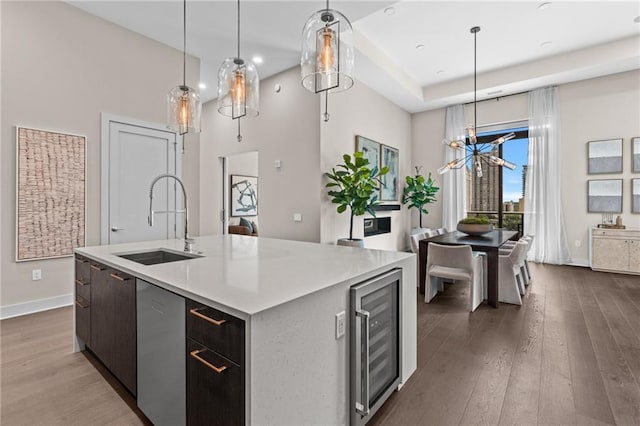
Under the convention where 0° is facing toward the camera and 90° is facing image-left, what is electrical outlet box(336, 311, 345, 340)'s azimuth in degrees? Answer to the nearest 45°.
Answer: approximately 315°

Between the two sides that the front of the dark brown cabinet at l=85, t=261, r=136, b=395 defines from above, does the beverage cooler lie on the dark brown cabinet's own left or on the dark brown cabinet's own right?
on the dark brown cabinet's own left

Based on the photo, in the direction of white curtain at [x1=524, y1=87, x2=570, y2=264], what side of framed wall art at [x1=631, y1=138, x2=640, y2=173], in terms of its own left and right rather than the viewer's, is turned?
right

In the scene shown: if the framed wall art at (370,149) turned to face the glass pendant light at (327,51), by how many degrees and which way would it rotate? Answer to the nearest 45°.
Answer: approximately 45° to its right

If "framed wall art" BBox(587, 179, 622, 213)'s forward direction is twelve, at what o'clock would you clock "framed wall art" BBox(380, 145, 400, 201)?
"framed wall art" BBox(380, 145, 400, 201) is roughly at 2 o'clock from "framed wall art" BBox(587, 179, 622, 213).

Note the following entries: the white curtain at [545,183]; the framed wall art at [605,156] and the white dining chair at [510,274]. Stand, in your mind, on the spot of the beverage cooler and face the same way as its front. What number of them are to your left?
3

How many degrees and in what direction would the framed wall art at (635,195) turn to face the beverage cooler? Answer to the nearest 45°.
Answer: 0° — it already faces it

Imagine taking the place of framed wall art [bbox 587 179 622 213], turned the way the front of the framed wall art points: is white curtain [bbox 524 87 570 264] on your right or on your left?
on your right

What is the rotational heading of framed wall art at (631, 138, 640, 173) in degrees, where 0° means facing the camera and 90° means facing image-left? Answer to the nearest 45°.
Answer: approximately 0°

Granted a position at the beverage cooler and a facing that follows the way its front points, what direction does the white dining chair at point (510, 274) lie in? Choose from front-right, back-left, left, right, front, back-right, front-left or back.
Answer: left

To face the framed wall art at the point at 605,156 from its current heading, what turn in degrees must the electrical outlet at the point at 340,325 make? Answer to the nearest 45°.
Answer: approximately 90° to its left

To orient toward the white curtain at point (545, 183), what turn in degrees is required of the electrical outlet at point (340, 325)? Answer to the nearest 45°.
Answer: approximately 90° to its left
